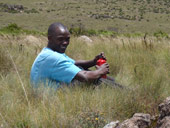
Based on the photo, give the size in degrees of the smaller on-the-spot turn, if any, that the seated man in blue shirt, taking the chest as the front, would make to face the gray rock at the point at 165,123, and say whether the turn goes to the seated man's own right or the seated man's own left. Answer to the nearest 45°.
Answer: approximately 45° to the seated man's own right

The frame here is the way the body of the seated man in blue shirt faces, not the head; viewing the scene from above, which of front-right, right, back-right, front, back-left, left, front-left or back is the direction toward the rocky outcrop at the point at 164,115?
front-right

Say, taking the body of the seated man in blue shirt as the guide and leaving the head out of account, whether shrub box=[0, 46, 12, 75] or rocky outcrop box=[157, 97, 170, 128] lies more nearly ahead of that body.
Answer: the rocky outcrop

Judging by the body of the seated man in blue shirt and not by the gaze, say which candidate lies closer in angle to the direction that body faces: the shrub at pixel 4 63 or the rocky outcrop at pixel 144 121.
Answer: the rocky outcrop

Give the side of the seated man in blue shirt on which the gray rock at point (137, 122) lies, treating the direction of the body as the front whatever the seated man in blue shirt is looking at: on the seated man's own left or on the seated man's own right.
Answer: on the seated man's own right

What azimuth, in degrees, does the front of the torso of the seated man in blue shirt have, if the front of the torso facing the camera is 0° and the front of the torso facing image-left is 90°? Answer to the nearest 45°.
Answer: approximately 270°

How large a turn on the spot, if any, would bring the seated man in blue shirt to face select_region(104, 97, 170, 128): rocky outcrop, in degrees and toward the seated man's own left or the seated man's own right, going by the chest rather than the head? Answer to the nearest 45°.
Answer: approximately 45° to the seated man's own right
